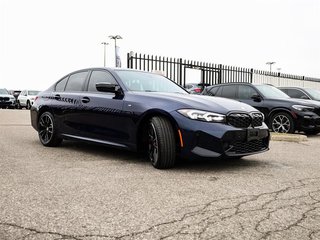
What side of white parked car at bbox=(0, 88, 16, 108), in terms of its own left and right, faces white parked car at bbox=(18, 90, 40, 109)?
left

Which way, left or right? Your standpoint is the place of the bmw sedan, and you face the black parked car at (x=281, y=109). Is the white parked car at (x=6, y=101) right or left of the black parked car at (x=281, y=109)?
left

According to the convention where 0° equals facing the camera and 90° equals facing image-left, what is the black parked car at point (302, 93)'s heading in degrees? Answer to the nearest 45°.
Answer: approximately 315°

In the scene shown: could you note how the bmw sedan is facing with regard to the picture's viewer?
facing the viewer and to the right of the viewer

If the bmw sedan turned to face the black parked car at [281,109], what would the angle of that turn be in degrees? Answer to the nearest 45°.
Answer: approximately 90° to its left

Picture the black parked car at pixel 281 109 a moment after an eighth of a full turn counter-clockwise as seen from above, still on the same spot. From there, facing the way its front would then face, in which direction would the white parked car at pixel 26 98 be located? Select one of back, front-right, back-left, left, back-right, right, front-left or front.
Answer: back-left

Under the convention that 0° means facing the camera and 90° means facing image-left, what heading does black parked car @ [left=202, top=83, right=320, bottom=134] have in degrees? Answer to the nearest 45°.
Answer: approximately 315°
